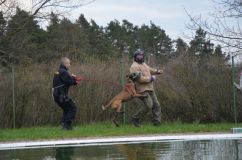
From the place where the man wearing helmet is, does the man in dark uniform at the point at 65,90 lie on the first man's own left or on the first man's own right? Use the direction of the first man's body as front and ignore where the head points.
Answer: on the first man's own right
